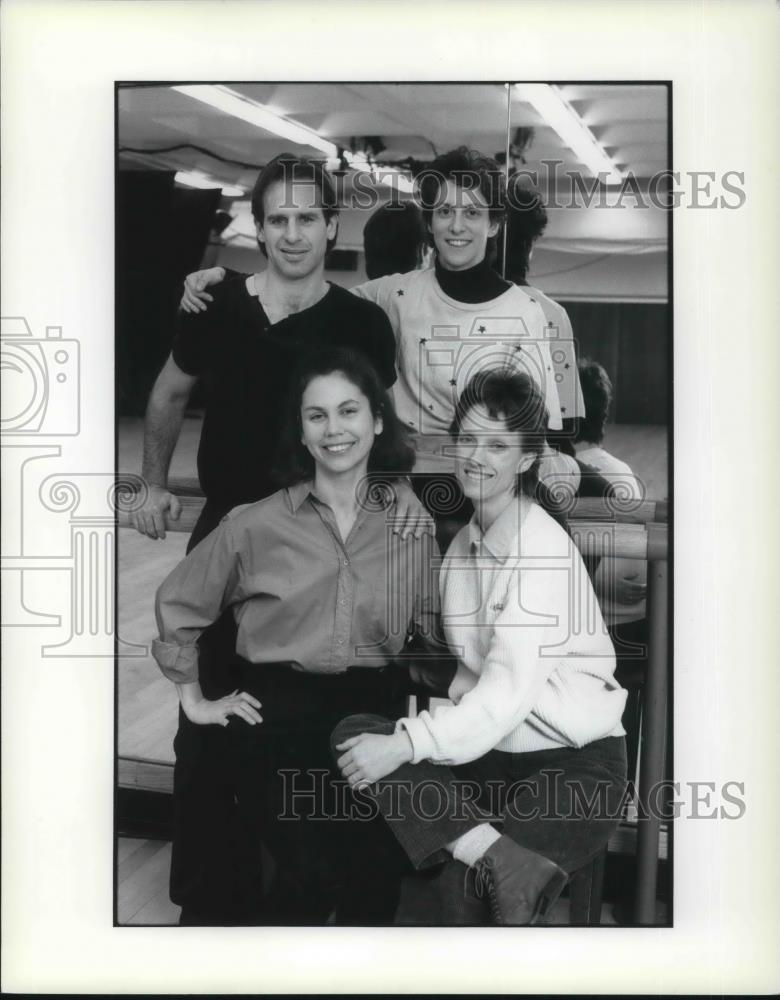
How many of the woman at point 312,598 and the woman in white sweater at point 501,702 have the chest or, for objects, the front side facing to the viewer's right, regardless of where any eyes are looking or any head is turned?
0

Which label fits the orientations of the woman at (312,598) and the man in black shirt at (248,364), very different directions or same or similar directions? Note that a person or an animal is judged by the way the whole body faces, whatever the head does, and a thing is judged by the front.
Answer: same or similar directions

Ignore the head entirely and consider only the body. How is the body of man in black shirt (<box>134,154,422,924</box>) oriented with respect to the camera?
toward the camera

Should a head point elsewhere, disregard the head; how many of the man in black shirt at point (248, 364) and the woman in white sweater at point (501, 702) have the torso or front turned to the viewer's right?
0

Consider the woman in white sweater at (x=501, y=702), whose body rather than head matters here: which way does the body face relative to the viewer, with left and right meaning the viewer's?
facing the viewer and to the left of the viewer

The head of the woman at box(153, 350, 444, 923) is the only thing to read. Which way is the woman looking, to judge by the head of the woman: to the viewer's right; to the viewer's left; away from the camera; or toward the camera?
toward the camera
